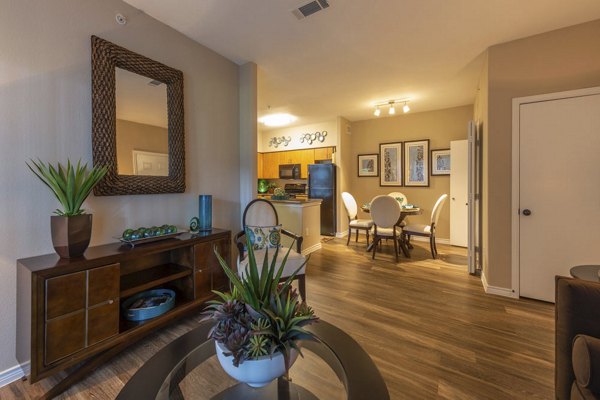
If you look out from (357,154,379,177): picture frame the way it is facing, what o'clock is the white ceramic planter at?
The white ceramic planter is roughly at 12 o'clock from the picture frame.

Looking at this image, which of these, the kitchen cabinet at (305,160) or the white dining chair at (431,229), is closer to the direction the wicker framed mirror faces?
the white dining chair

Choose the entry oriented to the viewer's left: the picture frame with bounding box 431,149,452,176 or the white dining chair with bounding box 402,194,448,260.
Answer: the white dining chair

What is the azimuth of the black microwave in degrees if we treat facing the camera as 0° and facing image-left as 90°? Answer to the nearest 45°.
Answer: approximately 0°

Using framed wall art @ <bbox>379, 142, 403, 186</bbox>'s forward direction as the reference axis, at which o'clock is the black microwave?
The black microwave is roughly at 3 o'clock from the framed wall art.

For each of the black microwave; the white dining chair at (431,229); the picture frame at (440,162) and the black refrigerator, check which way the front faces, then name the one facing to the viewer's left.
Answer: the white dining chair

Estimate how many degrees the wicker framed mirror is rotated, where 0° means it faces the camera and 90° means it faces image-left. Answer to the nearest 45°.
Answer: approximately 315°

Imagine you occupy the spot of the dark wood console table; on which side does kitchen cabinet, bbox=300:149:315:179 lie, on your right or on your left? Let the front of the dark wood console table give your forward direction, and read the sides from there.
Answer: on your left

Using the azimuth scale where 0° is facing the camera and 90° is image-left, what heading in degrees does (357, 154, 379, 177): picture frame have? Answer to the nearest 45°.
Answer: approximately 0°
